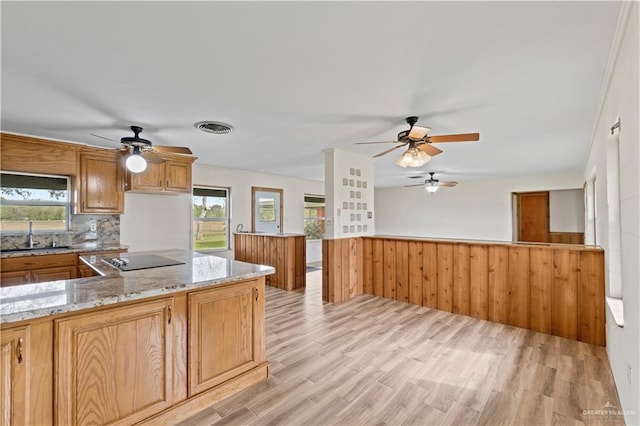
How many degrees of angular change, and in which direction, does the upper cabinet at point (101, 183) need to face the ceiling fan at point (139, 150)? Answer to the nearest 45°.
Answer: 0° — it already faces it

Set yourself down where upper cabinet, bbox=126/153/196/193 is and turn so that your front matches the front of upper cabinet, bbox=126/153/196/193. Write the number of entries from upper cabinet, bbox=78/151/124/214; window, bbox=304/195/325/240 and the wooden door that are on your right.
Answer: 1

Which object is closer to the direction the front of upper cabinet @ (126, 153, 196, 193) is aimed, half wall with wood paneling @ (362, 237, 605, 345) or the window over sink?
the half wall with wood paneling

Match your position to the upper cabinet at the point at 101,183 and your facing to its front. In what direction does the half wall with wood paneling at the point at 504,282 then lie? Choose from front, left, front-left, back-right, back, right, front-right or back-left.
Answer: front-left

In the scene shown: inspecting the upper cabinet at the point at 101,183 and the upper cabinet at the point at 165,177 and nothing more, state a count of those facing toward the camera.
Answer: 2

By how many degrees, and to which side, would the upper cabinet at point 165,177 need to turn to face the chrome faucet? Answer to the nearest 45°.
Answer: approximately 90° to its right

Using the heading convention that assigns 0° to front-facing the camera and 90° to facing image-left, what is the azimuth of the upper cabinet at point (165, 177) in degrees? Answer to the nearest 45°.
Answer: approximately 0°

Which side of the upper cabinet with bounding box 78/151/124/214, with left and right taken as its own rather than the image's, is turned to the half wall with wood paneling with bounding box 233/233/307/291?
left

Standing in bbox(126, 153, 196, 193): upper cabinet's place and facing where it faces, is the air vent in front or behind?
in front

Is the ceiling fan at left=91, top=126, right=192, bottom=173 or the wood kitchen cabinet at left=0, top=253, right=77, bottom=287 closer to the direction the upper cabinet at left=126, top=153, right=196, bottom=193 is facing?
the ceiling fan

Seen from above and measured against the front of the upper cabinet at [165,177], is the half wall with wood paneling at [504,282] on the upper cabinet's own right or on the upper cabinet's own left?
on the upper cabinet's own left

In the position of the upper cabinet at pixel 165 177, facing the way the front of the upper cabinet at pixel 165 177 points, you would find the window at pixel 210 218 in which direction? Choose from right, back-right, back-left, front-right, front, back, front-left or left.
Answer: back-left

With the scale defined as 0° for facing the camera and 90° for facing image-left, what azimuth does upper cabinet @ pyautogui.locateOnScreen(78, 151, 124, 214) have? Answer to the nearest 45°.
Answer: approximately 0°

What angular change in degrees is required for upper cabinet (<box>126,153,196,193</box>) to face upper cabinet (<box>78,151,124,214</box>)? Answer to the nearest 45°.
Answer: approximately 90° to its right
